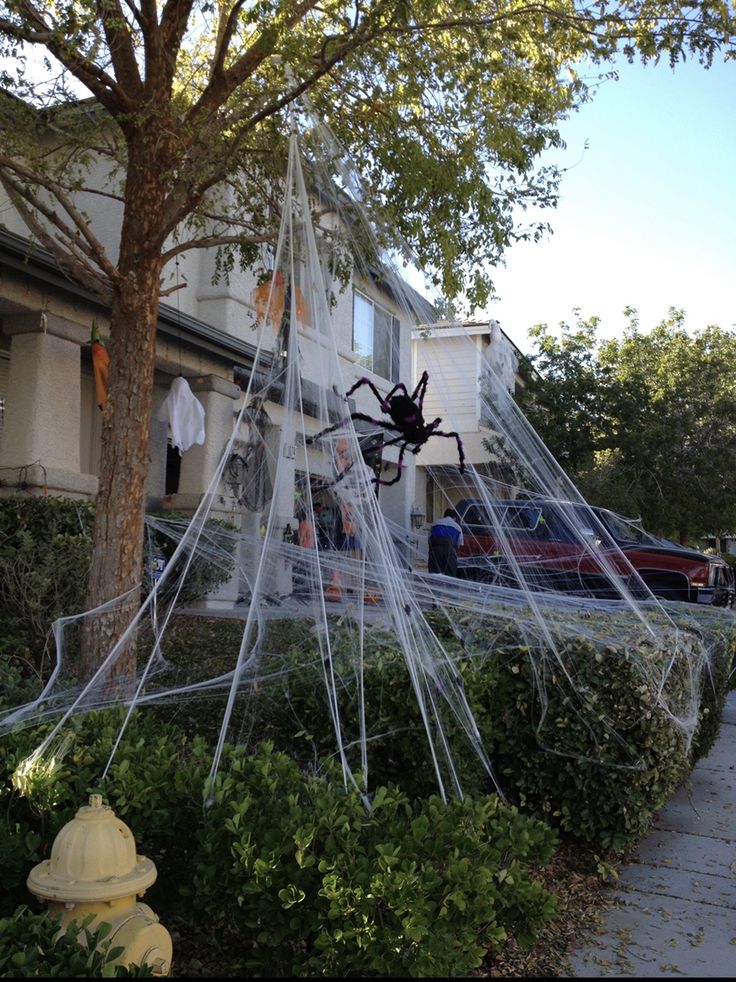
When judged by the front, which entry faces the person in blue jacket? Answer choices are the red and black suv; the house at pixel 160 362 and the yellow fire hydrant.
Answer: the house

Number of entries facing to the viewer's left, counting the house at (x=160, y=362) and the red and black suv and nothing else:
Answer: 0

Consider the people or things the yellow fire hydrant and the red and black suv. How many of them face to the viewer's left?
0

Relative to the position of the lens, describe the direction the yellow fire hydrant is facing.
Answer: facing the viewer and to the right of the viewer

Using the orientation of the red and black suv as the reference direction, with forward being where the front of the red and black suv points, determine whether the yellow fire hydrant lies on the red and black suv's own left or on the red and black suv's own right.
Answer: on the red and black suv's own right

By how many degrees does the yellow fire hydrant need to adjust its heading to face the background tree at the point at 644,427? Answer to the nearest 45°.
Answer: approximately 90° to its left

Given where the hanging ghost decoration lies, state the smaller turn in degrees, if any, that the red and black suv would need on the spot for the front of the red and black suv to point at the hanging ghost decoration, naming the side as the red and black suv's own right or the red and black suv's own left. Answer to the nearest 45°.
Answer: approximately 180°

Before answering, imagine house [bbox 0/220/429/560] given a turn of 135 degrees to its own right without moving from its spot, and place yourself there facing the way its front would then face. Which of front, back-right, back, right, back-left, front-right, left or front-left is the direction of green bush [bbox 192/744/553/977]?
left

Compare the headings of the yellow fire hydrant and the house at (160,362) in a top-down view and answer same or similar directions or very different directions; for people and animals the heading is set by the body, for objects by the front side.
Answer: same or similar directions

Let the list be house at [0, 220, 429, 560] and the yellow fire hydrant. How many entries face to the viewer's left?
0

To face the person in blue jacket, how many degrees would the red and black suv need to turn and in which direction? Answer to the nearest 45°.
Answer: approximately 135° to its right

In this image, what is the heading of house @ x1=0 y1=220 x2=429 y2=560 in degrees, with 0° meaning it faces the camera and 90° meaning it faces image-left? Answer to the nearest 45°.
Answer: approximately 315°

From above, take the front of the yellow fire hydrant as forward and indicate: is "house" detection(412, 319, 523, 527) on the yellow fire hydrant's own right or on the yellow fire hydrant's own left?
on the yellow fire hydrant's own left

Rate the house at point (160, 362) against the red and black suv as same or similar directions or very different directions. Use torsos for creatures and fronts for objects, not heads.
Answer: same or similar directions
